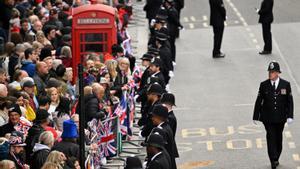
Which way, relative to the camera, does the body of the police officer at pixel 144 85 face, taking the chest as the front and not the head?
to the viewer's left

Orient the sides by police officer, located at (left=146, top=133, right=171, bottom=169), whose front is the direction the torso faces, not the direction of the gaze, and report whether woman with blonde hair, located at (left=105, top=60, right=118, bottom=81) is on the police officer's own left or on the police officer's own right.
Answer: on the police officer's own right

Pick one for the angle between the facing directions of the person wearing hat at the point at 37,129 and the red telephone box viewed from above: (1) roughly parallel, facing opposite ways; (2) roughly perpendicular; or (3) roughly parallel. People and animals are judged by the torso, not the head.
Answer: roughly perpendicular

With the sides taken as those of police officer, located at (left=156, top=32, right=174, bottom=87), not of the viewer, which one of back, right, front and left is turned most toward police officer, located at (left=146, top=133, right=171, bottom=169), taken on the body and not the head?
left

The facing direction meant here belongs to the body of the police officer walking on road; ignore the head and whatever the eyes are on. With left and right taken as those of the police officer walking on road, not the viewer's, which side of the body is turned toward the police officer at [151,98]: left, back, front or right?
right

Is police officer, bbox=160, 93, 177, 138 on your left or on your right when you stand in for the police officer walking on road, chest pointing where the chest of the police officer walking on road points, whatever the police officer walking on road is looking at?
on your right

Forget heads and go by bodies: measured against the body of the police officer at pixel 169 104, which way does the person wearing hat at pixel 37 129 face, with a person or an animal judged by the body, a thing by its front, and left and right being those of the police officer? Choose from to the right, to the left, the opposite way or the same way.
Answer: the opposite way

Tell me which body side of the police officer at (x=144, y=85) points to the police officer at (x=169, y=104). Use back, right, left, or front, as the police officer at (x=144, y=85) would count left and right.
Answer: left

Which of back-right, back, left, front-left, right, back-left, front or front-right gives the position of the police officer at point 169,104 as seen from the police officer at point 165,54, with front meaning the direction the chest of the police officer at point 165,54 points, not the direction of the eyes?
left
